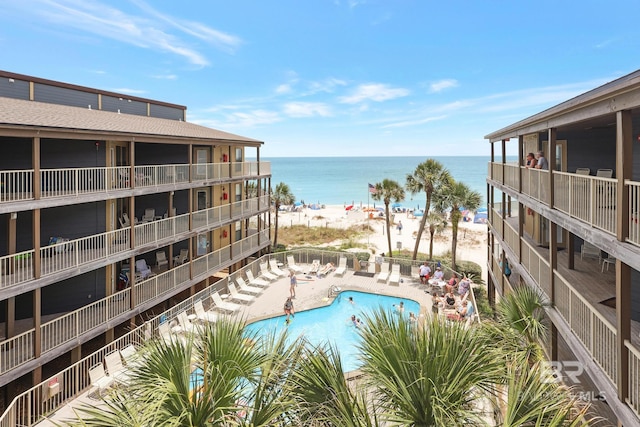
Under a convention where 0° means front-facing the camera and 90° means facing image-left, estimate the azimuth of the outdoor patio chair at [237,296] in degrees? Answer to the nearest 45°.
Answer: approximately 315°

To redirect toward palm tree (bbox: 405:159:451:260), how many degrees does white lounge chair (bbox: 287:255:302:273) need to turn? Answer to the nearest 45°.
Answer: approximately 45° to its left

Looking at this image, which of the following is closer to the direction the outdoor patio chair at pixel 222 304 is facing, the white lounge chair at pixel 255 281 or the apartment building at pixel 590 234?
the apartment building

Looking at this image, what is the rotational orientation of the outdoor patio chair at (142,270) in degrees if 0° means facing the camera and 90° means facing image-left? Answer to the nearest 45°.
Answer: approximately 315°

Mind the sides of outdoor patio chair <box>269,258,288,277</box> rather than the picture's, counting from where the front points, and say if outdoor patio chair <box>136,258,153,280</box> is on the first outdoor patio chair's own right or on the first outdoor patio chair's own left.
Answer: on the first outdoor patio chair's own right

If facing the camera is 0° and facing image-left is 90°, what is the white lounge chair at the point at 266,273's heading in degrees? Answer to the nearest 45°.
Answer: approximately 315°

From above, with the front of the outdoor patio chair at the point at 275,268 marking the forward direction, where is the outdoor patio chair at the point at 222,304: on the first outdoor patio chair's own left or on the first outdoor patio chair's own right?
on the first outdoor patio chair's own right
